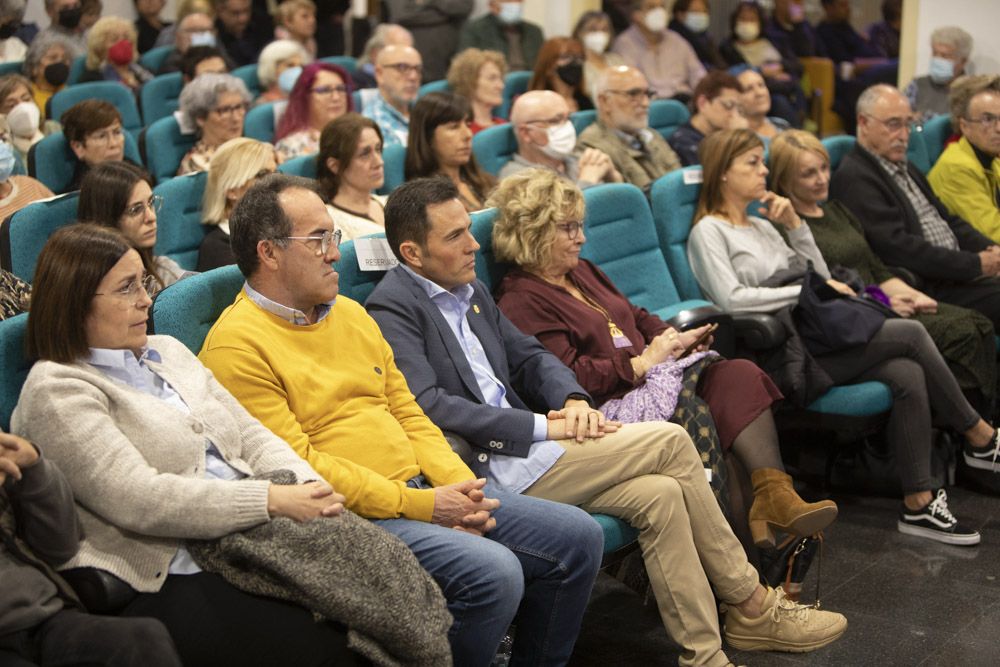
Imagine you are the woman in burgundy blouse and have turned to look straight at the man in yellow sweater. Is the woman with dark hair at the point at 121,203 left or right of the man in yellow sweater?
right

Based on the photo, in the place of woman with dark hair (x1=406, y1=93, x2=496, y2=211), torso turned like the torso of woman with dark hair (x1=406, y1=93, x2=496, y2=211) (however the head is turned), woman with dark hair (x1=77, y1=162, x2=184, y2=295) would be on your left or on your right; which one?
on your right

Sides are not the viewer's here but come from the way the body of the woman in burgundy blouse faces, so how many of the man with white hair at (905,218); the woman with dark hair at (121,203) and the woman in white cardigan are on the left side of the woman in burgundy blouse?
1

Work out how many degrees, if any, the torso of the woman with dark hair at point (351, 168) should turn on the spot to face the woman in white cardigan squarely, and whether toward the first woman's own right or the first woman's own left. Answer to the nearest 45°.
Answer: approximately 45° to the first woman's own right

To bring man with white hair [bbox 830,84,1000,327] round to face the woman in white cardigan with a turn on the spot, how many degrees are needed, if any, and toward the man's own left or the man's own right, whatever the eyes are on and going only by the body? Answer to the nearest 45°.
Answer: approximately 45° to the man's own right

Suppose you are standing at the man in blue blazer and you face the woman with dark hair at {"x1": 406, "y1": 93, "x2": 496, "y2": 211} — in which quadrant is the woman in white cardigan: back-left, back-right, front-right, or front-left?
back-left

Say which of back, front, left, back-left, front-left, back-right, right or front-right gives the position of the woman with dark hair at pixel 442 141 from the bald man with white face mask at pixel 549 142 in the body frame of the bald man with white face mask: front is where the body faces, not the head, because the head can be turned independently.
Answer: right

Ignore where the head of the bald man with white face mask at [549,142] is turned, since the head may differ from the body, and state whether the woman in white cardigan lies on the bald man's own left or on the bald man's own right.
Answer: on the bald man's own right

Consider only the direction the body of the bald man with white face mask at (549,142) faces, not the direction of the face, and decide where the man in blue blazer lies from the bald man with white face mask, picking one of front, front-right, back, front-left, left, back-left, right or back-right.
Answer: front-right
